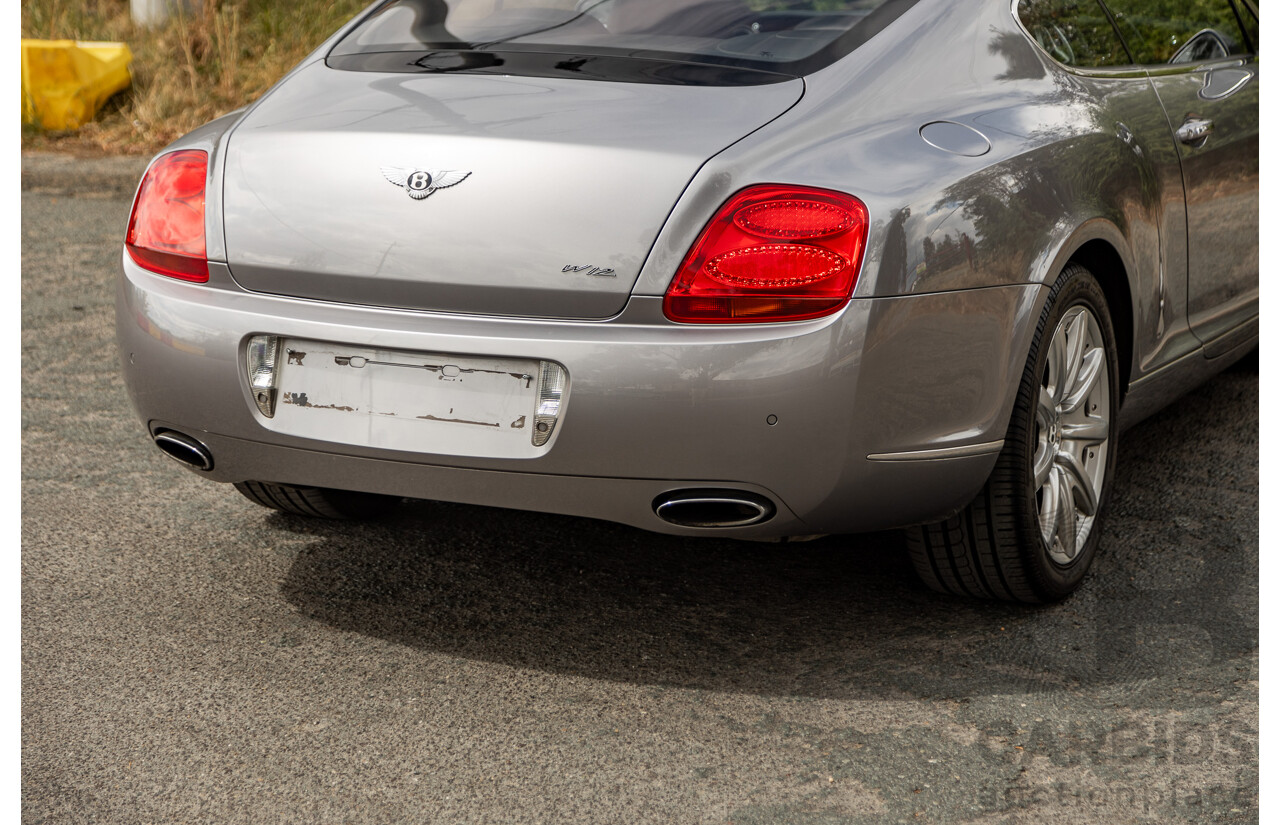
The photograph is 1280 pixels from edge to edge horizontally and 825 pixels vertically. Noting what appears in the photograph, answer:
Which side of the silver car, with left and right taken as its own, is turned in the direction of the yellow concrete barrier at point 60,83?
left

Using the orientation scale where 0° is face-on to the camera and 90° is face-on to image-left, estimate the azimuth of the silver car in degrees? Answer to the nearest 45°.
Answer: approximately 225°
